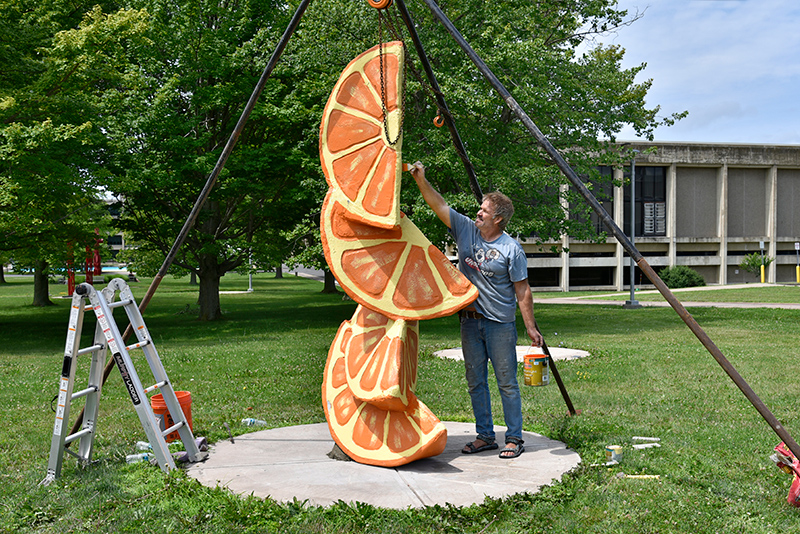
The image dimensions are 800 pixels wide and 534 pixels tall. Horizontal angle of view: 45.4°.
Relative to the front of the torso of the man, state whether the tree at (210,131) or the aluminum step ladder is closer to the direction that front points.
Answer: the aluminum step ladder

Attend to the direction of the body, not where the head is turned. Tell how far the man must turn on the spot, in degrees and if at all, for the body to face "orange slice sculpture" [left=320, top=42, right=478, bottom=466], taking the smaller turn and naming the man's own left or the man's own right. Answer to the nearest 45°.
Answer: approximately 45° to the man's own right

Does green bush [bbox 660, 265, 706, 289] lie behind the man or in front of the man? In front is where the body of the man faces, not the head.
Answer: behind

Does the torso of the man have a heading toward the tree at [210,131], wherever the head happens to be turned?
no

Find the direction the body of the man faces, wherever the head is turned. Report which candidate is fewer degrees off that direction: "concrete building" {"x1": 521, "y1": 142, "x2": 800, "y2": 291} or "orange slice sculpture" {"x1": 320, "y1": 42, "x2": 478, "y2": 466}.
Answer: the orange slice sculpture

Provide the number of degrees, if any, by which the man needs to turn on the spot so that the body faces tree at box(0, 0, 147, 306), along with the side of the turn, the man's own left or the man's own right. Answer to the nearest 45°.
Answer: approximately 90° to the man's own right

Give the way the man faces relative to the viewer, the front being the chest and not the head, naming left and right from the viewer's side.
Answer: facing the viewer and to the left of the viewer

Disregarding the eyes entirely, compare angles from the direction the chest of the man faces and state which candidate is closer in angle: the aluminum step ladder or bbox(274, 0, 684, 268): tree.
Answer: the aluminum step ladder

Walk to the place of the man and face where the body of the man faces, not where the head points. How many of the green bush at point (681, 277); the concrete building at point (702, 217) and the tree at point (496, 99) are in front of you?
0

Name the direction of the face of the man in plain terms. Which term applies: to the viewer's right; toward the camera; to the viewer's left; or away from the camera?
to the viewer's left

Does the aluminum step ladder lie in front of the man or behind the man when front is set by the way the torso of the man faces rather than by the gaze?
in front
